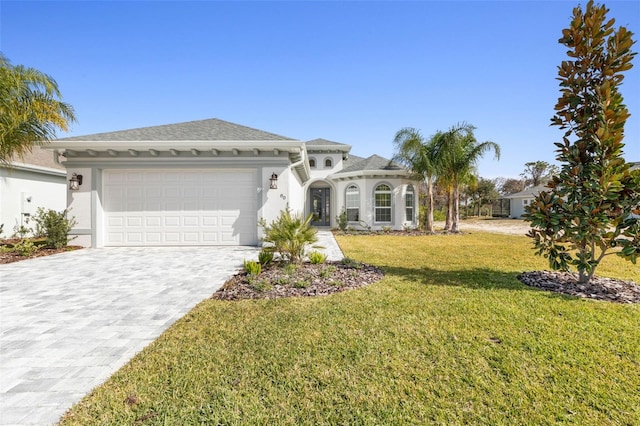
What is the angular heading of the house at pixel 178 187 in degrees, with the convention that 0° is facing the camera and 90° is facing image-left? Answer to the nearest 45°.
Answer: approximately 0°

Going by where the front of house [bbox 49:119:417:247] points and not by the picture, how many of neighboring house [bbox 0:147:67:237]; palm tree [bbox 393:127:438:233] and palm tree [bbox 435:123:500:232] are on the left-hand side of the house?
2

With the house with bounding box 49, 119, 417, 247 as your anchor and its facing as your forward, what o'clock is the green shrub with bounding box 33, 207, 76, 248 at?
The green shrub is roughly at 3 o'clock from the house.

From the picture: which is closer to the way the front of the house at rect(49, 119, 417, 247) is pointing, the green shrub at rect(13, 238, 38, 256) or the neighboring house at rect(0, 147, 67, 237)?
the green shrub

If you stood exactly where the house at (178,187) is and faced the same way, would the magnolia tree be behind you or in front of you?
in front

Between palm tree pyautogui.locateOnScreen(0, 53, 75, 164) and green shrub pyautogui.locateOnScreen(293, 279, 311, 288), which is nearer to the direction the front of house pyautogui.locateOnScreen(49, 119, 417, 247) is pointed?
the green shrub

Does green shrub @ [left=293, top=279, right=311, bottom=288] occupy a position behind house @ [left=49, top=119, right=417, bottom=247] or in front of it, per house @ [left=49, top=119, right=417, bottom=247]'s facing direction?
in front

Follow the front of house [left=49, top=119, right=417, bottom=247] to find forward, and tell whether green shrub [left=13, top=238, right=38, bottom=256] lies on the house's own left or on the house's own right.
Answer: on the house's own right

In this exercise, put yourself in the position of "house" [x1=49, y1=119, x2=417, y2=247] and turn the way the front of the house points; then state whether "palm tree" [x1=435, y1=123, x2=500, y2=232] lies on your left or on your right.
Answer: on your left

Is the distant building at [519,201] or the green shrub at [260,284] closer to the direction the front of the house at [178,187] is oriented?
the green shrub

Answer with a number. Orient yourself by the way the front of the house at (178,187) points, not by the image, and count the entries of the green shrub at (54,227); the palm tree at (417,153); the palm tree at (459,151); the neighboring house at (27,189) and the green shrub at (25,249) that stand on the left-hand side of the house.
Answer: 2

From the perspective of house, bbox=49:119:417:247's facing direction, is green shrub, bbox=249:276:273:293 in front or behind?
in front
